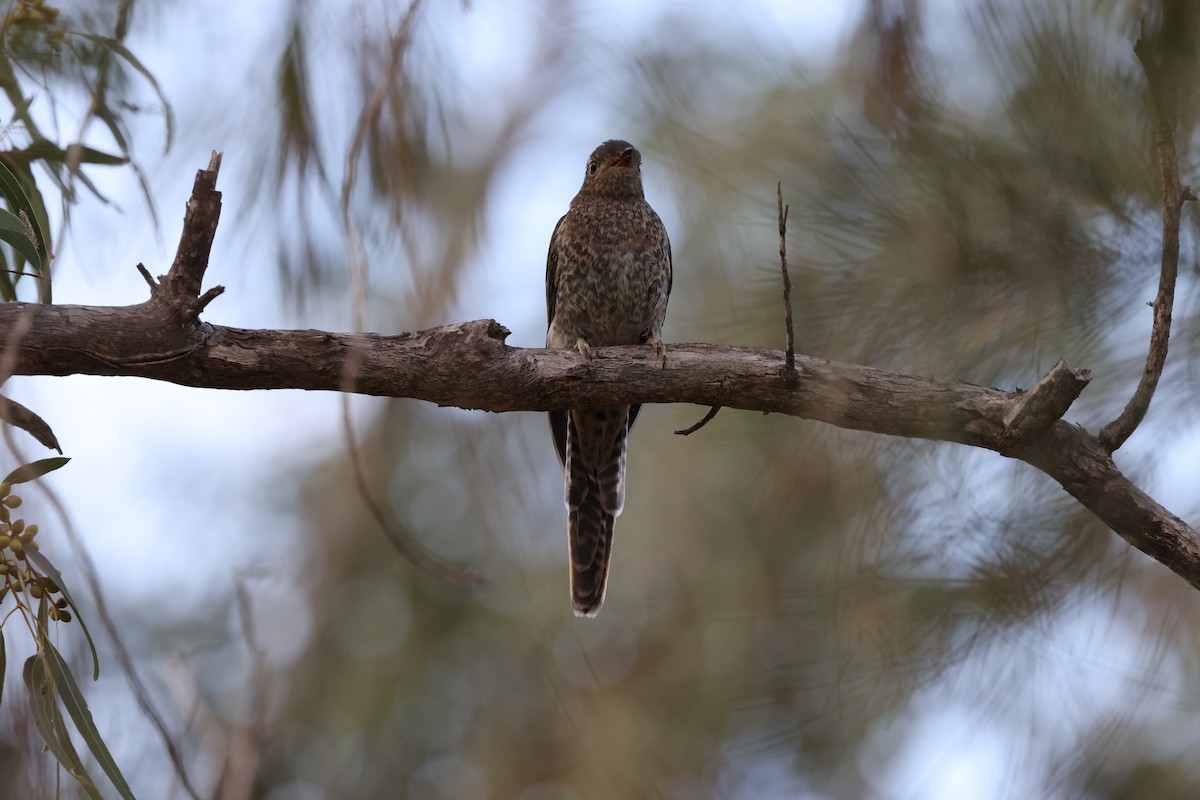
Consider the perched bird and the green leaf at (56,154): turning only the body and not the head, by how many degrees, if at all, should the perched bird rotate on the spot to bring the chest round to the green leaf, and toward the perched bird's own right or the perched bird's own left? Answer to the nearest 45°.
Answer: approximately 45° to the perched bird's own right

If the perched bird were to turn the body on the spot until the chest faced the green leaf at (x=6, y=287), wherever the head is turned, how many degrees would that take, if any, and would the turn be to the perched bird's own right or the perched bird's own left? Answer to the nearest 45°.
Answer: approximately 45° to the perched bird's own right

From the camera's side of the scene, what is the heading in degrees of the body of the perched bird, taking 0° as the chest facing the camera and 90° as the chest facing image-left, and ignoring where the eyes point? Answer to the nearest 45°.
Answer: approximately 0°

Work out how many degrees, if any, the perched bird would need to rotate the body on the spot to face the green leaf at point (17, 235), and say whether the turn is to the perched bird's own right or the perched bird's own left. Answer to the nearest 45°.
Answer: approximately 45° to the perched bird's own right
